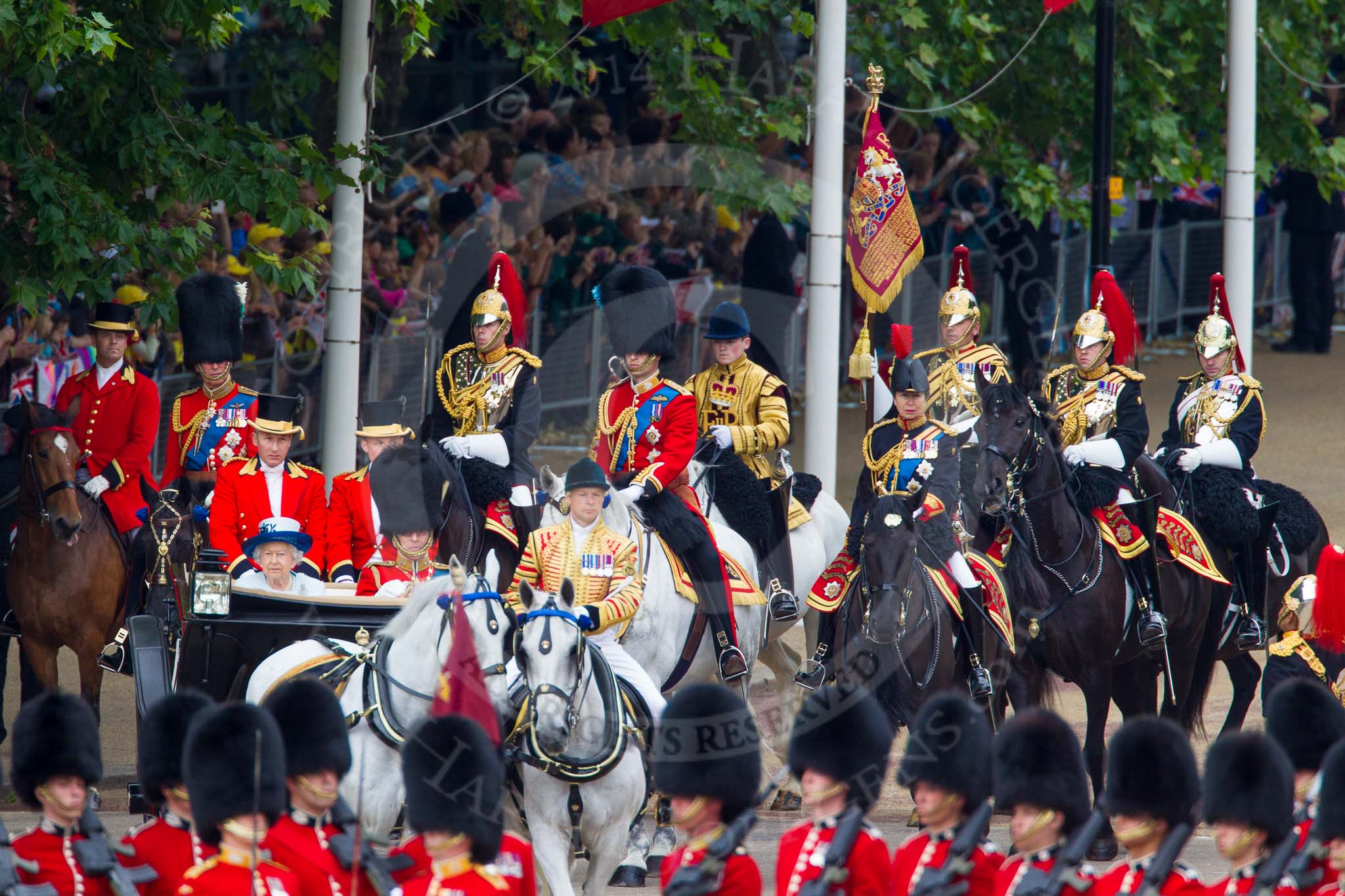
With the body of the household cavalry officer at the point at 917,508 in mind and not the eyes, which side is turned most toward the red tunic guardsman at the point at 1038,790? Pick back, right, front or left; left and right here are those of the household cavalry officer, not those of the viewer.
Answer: front

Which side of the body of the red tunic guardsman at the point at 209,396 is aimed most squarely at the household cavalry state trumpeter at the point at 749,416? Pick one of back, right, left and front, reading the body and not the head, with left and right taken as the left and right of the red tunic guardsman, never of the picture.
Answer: left

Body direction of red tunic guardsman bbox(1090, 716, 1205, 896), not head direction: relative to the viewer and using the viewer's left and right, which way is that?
facing the viewer and to the left of the viewer

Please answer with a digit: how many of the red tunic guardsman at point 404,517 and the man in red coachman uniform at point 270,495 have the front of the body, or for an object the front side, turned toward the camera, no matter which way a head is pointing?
2

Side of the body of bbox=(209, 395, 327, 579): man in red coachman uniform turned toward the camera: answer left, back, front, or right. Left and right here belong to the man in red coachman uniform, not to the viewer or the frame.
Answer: front

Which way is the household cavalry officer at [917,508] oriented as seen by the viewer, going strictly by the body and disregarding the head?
toward the camera

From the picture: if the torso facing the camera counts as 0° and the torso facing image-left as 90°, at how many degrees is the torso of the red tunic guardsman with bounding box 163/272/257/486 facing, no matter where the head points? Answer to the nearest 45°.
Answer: approximately 0°

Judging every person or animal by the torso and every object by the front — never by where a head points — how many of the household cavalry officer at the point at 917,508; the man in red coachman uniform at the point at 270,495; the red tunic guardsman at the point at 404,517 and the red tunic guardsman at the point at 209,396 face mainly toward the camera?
4

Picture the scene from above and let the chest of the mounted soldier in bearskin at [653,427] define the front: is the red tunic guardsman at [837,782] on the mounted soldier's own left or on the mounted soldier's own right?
on the mounted soldier's own left

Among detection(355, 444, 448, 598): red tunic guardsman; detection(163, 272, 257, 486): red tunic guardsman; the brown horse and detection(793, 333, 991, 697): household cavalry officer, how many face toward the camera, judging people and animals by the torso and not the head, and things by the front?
4
